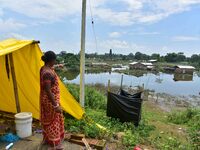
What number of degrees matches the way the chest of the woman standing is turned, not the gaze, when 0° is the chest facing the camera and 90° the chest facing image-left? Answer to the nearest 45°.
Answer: approximately 270°

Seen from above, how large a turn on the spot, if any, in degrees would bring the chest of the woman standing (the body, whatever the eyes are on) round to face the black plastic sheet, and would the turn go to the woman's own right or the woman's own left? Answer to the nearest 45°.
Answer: approximately 45° to the woman's own left

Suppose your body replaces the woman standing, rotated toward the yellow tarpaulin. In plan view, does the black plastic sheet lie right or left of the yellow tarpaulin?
right

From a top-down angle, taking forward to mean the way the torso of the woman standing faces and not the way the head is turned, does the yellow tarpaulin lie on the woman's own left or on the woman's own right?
on the woman's own left

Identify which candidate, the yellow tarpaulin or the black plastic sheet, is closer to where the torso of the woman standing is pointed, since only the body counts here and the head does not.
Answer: the black plastic sheet

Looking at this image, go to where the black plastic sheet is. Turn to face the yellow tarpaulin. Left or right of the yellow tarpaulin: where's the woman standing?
left

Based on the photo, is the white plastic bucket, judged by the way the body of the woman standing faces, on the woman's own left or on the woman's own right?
on the woman's own left

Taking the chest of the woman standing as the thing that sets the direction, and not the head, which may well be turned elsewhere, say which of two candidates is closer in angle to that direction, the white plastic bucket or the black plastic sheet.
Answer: the black plastic sheet
